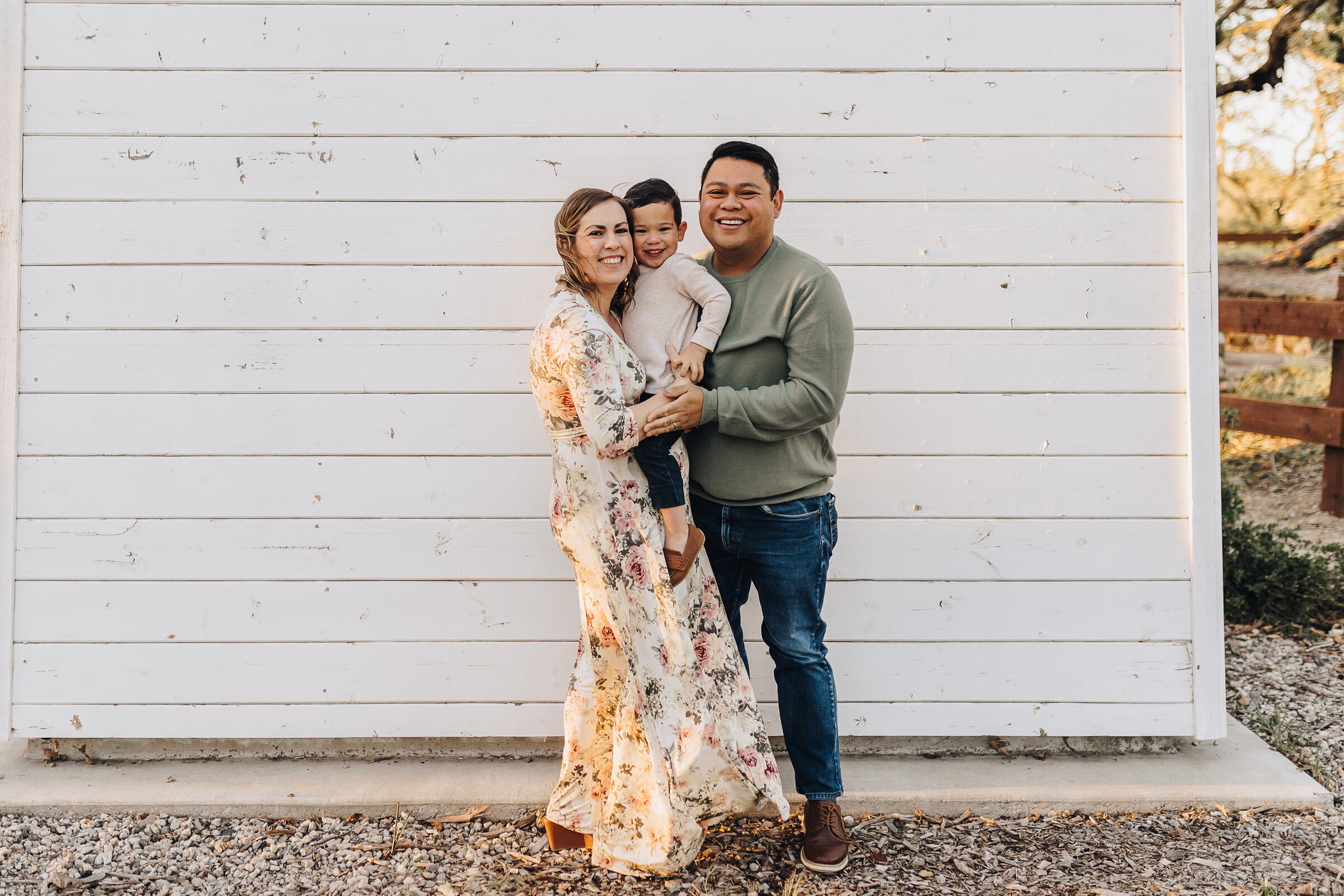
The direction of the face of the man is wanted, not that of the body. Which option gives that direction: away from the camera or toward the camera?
toward the camera

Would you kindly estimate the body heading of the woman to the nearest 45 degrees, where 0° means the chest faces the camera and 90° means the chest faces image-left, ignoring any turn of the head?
approximately 270°

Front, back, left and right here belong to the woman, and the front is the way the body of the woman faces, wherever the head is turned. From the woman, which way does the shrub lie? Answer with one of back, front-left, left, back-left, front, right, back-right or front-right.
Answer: front-left

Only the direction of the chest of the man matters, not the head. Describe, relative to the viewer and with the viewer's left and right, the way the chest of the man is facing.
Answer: facing the viewer and to the left of the viewer
